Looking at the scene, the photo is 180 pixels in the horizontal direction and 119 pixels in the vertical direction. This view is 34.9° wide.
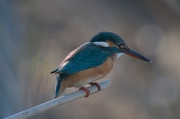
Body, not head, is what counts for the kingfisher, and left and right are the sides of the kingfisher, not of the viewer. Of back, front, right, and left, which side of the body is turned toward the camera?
right
